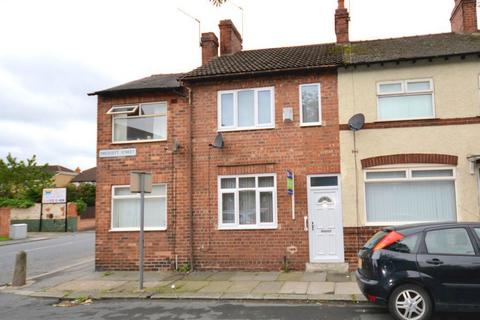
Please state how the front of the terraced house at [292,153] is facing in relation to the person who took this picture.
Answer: facing the viewer

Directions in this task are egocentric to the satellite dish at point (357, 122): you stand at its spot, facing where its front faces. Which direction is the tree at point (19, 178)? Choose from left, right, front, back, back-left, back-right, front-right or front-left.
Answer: right

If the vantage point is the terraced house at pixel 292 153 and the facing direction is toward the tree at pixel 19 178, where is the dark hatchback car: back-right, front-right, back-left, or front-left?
back-left

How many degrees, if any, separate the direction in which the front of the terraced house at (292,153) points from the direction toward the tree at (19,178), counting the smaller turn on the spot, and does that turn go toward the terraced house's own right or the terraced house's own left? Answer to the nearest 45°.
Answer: approximately 135° to the terraced house's own right

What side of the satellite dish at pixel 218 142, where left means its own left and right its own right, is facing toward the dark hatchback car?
left

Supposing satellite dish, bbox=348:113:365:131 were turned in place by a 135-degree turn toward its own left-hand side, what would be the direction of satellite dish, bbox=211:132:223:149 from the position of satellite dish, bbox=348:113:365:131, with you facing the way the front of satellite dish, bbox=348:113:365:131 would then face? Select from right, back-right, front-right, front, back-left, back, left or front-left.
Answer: back

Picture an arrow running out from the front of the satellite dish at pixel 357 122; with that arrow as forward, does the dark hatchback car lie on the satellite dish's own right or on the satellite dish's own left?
on the satellite dish's own left

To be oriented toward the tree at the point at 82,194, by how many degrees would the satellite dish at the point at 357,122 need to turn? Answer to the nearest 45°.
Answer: approximately 90° to its right

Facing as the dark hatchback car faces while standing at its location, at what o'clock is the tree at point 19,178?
The tree is roughly at 7 o'clock from the dark hatchback car.

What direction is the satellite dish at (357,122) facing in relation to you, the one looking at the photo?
facing the viewer and to the left of the viewer

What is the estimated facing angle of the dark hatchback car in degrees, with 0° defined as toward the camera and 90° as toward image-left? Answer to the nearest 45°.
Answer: approximately 270°
